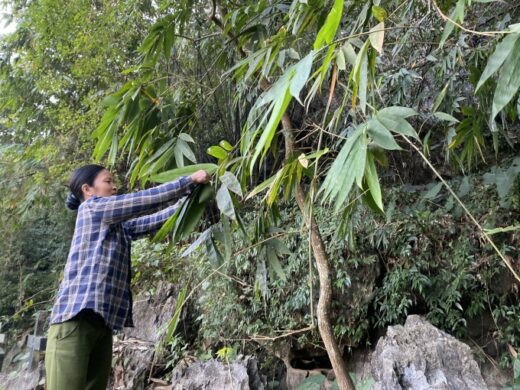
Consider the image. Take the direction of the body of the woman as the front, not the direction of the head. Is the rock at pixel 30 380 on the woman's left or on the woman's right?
on the woman's left

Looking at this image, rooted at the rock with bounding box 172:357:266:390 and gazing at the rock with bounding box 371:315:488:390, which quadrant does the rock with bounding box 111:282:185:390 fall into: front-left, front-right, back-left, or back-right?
back-left

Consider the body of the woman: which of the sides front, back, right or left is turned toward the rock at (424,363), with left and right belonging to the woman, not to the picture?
front

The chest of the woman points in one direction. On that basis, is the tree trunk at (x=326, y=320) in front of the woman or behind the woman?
in front

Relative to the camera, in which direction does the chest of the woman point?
to the viewer's right

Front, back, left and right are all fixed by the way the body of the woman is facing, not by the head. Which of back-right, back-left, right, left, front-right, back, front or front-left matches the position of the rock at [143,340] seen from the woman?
left

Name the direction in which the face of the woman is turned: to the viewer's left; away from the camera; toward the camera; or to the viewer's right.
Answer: to the viewer's right
